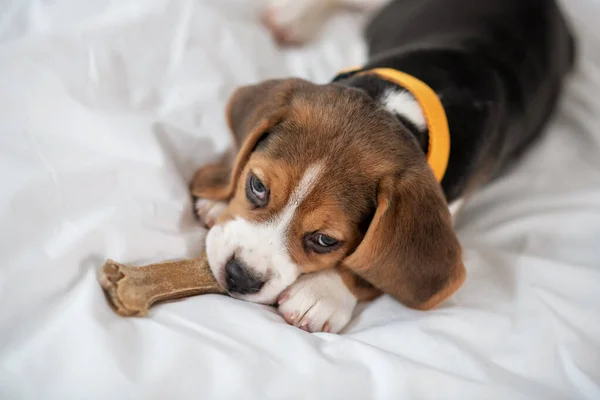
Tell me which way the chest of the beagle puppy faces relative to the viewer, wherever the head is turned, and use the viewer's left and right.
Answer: facing the viewer and to the left of the viewer

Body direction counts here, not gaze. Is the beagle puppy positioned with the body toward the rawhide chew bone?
yes
